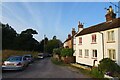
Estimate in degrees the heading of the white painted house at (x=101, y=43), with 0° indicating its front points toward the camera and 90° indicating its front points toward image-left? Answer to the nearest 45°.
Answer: approximately 45°
